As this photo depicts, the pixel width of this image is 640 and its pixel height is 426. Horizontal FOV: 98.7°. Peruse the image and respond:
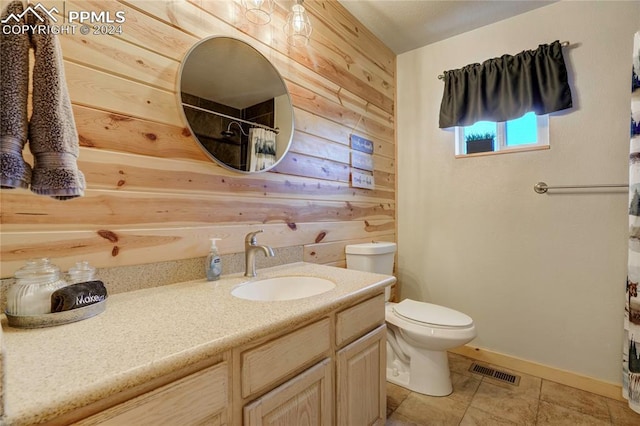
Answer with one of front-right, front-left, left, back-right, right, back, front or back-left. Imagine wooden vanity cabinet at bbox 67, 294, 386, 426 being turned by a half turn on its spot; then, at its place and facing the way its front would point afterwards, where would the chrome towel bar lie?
back-right

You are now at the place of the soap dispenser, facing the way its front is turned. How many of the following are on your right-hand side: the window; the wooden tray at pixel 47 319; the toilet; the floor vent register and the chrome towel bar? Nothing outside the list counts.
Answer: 1

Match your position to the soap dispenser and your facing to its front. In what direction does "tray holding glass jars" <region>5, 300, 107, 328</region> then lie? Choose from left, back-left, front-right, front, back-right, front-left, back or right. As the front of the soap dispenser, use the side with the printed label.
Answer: right

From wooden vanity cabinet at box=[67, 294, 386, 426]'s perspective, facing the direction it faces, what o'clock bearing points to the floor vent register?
The floor vent register is roughly at 10 o'clock from the wooden vanity cabinet.

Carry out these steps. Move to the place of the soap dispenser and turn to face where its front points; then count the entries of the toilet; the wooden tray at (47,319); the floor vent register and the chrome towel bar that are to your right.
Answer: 1

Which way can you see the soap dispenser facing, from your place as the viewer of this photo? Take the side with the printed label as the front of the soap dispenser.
facing the viewer and to the right of the viewer

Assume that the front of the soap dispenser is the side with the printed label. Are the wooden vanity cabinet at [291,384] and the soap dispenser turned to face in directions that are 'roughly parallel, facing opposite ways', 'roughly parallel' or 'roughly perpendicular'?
roughly parallel

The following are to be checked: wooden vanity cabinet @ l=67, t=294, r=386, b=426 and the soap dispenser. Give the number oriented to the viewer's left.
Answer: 0
